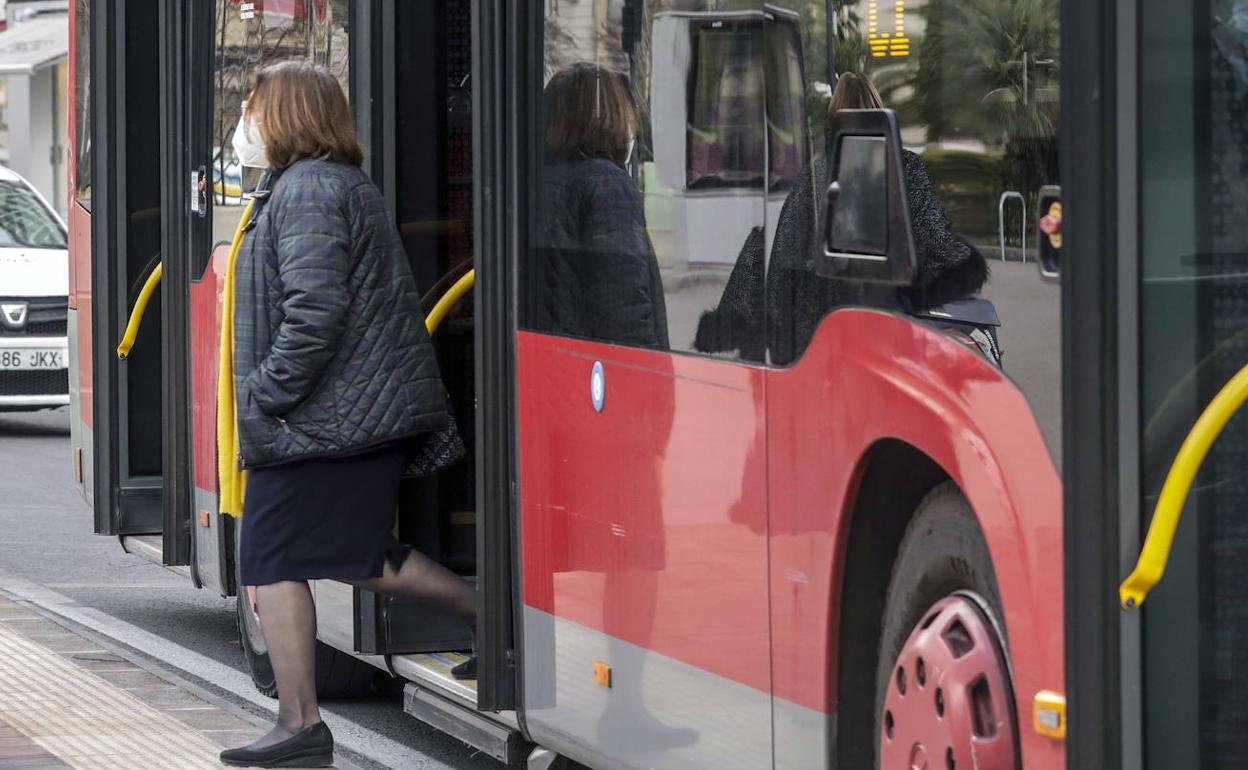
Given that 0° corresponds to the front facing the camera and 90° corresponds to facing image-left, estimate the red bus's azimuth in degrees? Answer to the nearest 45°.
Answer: approximately 315°

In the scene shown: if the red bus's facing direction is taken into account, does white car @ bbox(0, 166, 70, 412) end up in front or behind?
behind
